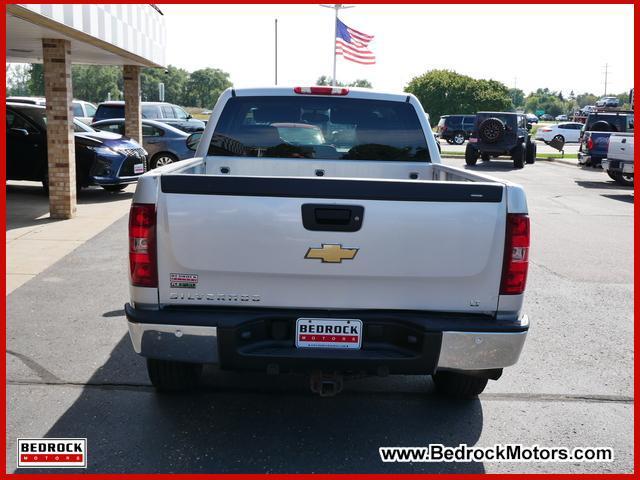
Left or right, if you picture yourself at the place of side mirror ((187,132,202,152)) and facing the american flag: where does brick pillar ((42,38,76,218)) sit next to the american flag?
left

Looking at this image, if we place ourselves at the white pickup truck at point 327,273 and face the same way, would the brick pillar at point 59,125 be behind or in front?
in front

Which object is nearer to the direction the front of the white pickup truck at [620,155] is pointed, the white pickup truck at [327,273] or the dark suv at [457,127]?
the dark suv

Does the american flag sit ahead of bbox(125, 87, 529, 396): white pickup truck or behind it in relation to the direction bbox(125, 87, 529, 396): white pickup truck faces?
ahead

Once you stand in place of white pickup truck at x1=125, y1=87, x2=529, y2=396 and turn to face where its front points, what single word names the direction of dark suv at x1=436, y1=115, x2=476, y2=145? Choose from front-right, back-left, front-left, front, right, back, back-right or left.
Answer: front

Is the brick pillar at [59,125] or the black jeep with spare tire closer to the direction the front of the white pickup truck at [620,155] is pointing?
the black jeep with spare tire

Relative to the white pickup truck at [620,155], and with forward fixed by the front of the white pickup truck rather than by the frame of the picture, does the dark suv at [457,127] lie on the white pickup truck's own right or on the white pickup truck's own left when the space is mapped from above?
on the white pickup truck's own left

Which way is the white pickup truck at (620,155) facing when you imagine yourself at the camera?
facing away from the viewer and to the right of the viewer

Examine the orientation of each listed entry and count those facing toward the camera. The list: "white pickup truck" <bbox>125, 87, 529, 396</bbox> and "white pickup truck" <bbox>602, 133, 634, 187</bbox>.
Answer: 0

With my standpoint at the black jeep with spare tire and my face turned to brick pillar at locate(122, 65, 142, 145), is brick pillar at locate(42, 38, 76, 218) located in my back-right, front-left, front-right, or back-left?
front-left

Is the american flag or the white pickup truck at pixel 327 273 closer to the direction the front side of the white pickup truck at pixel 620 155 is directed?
the american flag

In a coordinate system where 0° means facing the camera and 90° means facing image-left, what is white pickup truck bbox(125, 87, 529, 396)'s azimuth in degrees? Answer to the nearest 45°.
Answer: approximately 180°

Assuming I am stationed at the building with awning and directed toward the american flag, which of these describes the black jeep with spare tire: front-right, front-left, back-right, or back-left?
front-right

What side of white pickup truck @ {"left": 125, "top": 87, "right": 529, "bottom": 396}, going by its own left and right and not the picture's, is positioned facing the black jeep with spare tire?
front

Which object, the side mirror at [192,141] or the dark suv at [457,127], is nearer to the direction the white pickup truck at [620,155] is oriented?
the dark suv
